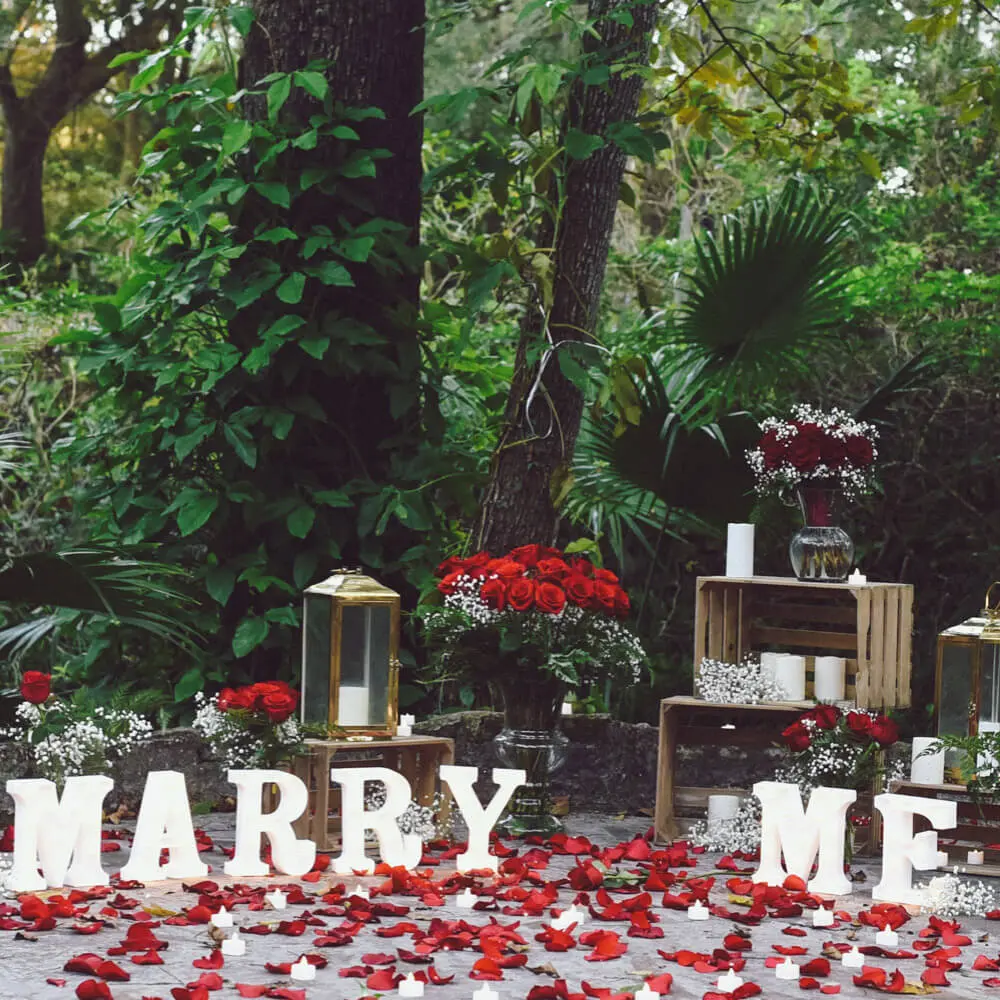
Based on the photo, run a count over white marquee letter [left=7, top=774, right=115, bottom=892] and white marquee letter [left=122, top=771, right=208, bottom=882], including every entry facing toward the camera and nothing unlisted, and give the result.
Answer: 2

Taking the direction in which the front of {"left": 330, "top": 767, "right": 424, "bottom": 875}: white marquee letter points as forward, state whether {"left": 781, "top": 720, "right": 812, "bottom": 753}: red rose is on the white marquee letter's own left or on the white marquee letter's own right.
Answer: on the white marquee letter's own left

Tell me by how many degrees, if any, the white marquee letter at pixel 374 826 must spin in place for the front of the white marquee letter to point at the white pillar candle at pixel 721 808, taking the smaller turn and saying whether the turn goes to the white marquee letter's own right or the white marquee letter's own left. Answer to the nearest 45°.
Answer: approximately 135° to the white marquee letter's own left

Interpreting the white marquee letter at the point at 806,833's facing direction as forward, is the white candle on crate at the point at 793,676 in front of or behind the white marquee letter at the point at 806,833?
behind

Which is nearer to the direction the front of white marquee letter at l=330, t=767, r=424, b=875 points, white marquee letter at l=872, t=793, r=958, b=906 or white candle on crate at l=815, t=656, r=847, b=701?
the white marquee letter

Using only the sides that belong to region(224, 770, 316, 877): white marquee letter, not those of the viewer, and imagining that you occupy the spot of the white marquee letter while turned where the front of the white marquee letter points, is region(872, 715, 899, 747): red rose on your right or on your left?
on your left
